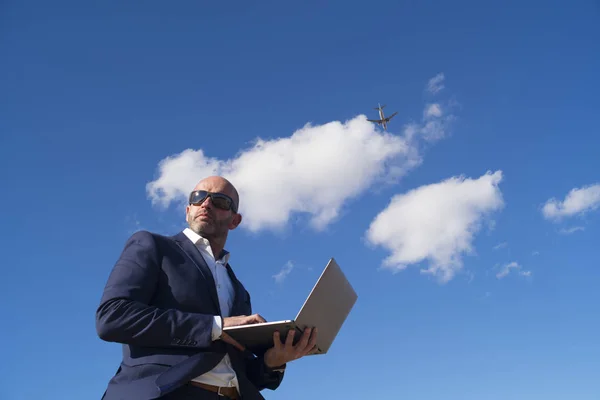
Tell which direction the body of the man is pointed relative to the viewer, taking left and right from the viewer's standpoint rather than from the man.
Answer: facing the viewer and to the right of the viewer
